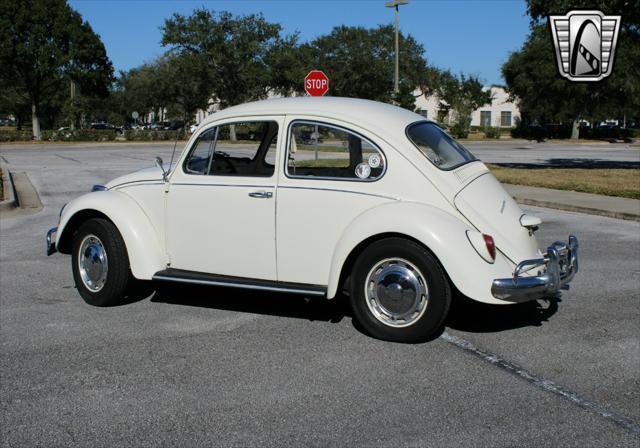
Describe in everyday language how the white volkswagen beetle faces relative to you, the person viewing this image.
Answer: facing away from the viewer and to the left of the viewer

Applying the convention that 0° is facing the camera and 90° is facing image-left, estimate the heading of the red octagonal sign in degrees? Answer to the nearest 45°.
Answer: approximately 0°
